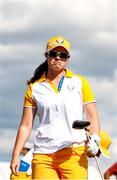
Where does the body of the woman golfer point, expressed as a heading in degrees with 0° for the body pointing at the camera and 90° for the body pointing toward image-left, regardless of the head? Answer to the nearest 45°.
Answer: approximately 0°
